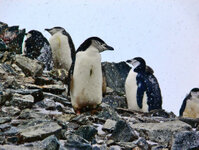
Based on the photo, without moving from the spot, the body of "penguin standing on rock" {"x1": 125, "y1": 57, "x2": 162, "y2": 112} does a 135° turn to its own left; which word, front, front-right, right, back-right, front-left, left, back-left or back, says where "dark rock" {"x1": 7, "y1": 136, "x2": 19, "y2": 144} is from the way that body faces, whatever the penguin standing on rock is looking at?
front-right

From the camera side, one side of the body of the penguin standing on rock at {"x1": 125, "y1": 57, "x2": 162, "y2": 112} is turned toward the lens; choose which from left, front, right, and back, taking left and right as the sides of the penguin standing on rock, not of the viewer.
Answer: left

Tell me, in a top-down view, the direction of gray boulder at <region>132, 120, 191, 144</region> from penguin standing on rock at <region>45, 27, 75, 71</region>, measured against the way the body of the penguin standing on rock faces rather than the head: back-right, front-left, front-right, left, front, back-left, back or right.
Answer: front-left

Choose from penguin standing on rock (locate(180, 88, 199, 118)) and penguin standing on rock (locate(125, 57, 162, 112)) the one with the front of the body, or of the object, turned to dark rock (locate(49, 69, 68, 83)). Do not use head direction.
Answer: penguin standing on rock (locate(125, 57, 162, 112))

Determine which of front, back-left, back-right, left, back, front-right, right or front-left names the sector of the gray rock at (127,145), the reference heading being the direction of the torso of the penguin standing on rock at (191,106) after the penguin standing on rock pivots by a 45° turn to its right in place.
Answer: front

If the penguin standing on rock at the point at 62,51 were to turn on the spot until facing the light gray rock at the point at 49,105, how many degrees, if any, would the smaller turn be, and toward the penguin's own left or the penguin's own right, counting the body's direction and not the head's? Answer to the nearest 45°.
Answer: approximately 45° to the penguin's own left

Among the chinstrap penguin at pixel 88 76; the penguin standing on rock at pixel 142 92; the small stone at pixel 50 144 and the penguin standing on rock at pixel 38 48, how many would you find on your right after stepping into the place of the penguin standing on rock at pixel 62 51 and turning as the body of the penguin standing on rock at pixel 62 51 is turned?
1

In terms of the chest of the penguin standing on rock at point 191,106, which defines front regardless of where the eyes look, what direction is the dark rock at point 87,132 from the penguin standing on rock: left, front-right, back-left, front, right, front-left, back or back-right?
front-right

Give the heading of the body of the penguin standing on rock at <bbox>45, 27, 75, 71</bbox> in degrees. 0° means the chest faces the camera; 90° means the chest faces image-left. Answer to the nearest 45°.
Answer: approximately 45°

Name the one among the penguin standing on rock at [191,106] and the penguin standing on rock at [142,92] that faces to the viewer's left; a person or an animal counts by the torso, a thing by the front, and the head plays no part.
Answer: the penguin standing on rock at [142,92]

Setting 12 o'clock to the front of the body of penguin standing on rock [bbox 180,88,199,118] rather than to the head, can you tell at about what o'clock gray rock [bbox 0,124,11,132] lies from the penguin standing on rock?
The gray rock is roughly at 2 o'clock from the penguin standing on rock.

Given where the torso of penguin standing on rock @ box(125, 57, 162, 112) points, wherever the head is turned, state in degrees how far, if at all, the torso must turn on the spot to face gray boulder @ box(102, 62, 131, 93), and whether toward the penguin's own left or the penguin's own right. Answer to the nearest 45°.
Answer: approximately 45° to the penguin's own right

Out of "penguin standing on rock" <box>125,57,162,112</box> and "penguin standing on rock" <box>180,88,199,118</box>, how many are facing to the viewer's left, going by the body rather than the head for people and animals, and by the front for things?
1

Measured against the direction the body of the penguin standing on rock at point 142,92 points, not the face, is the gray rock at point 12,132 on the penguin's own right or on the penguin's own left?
on the penguin's own left

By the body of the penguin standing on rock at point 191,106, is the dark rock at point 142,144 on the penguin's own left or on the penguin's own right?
on the penguin's own right
